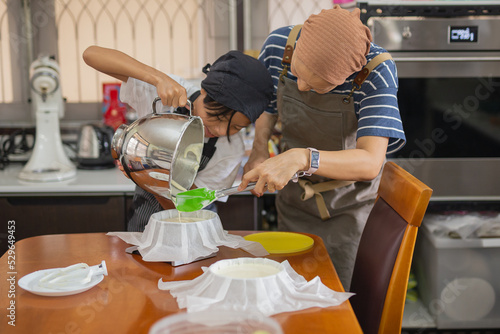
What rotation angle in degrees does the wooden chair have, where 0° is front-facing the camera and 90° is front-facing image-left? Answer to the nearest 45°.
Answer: approximately 45°

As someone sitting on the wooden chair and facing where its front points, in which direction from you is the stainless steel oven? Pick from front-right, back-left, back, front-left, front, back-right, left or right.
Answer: back-right

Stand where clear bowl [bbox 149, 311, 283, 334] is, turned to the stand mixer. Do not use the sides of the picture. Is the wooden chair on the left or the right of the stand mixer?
right

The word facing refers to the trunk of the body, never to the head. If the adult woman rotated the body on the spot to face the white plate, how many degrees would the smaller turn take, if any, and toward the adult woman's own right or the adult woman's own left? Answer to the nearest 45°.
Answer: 0° — they already face it

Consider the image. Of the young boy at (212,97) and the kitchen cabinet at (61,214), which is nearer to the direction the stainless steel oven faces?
the young boy

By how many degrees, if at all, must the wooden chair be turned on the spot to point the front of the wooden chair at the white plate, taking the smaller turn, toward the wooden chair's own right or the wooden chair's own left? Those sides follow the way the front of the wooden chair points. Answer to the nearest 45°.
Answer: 0° — it already faces it
